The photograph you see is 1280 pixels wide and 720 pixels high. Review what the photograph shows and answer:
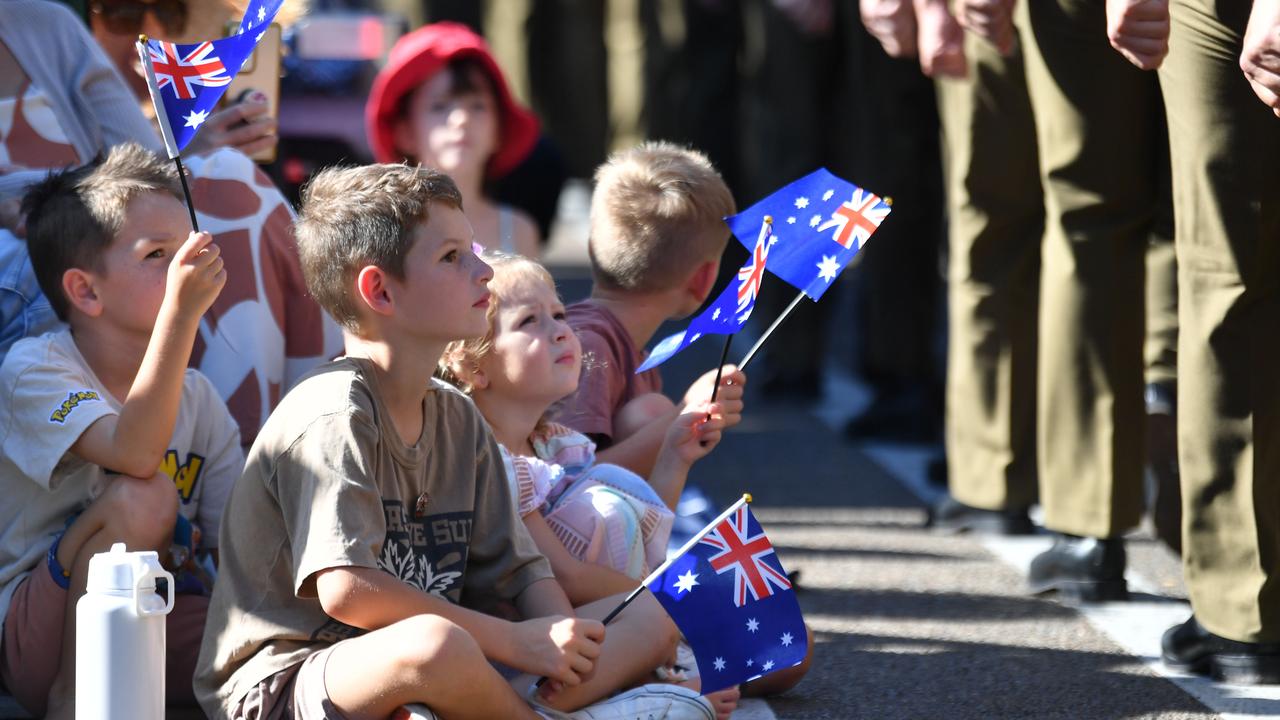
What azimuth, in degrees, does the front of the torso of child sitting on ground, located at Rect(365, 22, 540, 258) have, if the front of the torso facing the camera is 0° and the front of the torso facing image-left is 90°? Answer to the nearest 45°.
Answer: approximately 0°

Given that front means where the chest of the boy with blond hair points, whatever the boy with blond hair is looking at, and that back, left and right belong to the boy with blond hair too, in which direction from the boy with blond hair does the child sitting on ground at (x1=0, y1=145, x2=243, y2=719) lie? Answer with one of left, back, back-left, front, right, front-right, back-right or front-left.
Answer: back

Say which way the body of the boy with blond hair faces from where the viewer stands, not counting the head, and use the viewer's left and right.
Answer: facing away from the viewer and to the right of the viewer

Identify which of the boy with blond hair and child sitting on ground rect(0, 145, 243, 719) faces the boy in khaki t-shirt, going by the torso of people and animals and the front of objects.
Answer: the child sitting on ground

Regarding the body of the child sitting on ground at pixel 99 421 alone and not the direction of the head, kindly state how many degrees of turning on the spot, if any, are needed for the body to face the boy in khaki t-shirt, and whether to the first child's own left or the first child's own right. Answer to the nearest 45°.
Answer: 0° — they already face them

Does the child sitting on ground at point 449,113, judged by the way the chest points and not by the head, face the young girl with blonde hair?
yes

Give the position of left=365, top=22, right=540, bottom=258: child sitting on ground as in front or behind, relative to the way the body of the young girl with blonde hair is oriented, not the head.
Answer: behind

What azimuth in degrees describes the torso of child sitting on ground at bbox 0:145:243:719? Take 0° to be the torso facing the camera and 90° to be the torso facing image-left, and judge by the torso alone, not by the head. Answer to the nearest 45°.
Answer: approximately 315°

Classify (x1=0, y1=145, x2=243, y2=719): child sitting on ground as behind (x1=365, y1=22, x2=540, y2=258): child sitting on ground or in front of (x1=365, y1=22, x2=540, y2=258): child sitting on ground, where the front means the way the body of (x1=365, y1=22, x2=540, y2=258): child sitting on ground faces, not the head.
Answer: in front

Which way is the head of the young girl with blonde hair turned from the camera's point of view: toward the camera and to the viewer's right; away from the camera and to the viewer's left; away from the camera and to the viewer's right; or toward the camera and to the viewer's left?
toward the camera and to the viewer's right

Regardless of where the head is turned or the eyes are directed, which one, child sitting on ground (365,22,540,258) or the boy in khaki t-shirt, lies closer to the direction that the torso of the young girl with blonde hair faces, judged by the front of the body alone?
the boy in khaki t-shirt

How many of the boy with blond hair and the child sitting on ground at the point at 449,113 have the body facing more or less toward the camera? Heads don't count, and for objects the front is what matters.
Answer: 1
